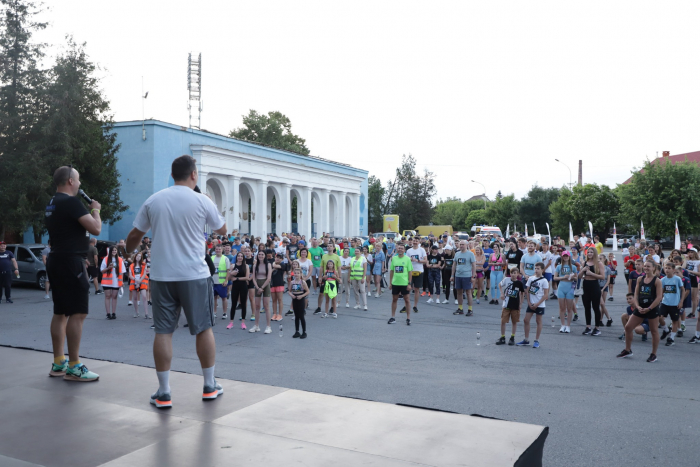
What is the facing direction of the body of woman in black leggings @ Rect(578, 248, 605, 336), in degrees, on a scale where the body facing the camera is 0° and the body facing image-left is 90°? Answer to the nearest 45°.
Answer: approximately 45°

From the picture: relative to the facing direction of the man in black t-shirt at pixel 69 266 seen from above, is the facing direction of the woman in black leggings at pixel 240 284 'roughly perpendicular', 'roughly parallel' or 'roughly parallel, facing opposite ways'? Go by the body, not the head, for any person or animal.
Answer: roughly perpendicular

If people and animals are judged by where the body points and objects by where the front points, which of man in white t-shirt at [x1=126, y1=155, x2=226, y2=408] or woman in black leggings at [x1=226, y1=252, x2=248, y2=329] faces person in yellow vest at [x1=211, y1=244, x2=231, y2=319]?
the man in white t-shirt

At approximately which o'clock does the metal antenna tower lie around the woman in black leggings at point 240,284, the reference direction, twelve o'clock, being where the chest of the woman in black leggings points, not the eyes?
The metal antenna tower is roughly at 6 o'clock from the woman in black leggings.

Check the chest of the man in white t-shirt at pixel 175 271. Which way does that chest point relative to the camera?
away from the camera

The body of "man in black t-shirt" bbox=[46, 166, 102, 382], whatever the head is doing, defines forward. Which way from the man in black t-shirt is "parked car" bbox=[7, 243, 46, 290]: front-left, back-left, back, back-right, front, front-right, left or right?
left

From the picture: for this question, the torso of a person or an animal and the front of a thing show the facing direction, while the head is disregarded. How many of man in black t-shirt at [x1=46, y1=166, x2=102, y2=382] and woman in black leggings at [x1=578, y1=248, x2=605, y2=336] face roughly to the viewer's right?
1

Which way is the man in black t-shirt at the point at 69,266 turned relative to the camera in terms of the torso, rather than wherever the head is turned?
to the viewer's right

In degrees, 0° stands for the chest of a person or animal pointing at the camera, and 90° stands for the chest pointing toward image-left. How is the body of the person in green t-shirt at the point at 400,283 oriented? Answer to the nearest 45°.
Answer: approximately 0°

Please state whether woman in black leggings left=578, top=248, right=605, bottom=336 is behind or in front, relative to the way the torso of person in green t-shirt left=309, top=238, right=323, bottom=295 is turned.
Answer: in front

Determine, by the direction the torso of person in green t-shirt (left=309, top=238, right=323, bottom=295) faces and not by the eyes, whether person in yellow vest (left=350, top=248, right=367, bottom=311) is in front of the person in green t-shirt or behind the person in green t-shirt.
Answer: in front
